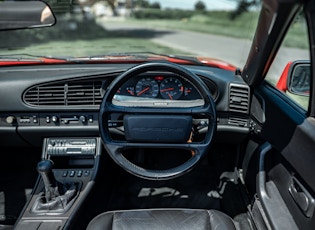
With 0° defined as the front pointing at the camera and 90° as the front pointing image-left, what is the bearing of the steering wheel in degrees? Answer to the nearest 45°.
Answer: approximately 0°
